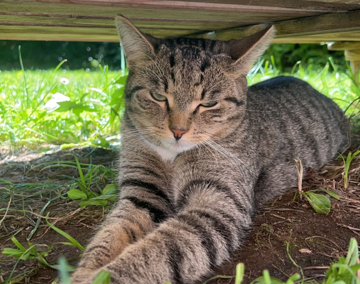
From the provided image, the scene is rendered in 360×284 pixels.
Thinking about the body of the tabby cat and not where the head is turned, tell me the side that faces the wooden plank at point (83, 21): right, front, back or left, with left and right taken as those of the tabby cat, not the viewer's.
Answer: right

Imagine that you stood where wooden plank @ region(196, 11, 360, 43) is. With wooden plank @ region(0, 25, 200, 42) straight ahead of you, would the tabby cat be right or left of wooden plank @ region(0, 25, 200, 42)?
left

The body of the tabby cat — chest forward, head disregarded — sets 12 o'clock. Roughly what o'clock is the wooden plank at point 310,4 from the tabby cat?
The wooden plank is roughly at 6 o'clock from the tabby cat.

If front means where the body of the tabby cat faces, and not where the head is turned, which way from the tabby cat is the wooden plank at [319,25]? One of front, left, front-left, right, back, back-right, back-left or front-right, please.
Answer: back

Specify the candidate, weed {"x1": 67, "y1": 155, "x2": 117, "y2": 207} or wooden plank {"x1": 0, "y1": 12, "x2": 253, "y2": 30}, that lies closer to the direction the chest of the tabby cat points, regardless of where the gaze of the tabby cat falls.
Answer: the weed

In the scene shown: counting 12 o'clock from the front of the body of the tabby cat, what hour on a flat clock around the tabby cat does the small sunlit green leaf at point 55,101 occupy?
The small sunlit green leaf is roughly at 3 o'clock from the tabby cat.

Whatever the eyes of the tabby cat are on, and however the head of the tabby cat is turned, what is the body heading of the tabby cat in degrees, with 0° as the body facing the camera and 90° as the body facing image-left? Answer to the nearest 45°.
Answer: approximately 45°

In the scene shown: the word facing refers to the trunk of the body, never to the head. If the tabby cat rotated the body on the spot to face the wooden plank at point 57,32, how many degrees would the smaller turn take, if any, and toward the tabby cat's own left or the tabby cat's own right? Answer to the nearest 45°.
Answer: approximately 90° to the tabby cat's own right

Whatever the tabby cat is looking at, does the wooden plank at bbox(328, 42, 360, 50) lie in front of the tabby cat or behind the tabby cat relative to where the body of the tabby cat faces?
behind
